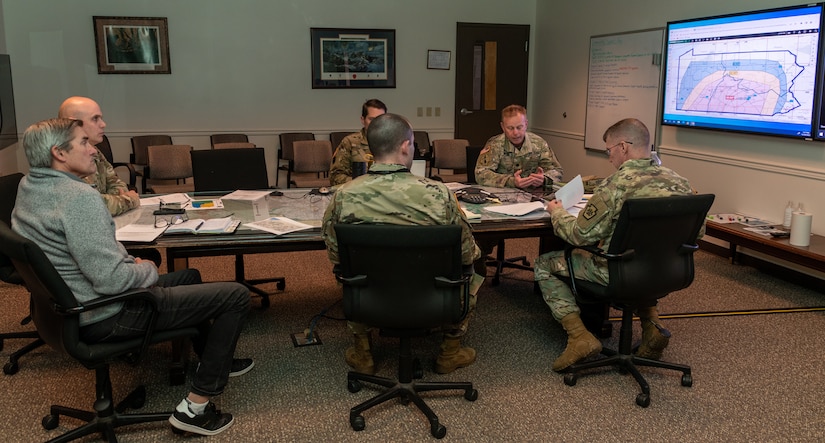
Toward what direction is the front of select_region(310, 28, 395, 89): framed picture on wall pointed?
toward the camera

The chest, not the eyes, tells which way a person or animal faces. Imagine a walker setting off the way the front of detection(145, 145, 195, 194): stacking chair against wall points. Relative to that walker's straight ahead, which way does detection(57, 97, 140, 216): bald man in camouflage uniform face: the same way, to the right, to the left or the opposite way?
to the left

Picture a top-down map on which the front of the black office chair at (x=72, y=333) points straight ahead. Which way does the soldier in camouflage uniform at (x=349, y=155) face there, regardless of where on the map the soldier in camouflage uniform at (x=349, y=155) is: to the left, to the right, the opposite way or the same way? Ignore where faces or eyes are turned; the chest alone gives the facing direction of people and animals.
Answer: to the right

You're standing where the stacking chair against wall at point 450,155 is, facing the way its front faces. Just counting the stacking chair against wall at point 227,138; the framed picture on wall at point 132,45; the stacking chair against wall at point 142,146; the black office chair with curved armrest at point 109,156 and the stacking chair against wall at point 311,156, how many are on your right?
5

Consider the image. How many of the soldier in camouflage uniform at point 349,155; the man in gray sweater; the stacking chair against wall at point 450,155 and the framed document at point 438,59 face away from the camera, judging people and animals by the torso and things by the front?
0

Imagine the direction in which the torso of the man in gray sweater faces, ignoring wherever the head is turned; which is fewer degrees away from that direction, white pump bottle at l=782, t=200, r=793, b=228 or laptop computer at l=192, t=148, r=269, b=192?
the white pump bottle

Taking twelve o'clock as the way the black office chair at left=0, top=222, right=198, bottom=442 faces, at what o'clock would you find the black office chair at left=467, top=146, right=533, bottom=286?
the black office chair at left=467, top=146, right=533, bottom=286 is roughly at 11 o'clock from the black office chair at left=0, top=222, right=198, bottom=442.

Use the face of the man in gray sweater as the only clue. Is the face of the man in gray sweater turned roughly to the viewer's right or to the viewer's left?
to the viewer's right

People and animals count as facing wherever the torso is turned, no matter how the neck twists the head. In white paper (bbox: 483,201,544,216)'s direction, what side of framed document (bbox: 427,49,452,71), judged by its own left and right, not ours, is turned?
front

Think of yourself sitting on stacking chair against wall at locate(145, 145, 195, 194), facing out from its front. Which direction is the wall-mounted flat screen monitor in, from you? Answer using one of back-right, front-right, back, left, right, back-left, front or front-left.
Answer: front-left

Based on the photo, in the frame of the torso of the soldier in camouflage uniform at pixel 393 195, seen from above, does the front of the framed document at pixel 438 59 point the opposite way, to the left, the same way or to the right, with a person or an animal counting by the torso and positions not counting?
the opposite way

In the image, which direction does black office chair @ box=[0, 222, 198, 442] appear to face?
to the viewer's right

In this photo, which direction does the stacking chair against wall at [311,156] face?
toward the camera

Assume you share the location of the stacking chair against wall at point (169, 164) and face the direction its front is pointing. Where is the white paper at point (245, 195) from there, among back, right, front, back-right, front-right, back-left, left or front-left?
front

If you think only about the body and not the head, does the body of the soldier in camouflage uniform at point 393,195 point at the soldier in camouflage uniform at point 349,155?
yes

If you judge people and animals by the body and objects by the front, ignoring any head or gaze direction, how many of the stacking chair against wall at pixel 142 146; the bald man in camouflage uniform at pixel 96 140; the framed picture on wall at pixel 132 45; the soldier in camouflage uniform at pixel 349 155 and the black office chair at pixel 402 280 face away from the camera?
1

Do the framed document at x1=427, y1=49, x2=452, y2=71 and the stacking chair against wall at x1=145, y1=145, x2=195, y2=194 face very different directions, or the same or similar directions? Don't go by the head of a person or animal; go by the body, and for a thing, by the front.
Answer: same or similar directions

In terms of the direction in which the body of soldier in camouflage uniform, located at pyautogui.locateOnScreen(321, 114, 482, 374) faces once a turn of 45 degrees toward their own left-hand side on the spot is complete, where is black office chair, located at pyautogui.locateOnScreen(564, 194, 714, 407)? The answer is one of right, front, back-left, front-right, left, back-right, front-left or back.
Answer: back-right

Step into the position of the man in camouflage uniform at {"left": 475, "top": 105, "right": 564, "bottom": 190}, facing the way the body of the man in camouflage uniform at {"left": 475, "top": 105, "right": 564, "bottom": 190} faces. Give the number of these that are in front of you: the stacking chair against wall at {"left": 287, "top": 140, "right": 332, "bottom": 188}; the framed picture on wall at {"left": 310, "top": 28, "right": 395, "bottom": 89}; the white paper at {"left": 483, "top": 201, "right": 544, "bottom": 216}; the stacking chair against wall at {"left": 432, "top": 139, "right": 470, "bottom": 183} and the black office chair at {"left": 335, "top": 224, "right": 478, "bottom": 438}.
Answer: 2
